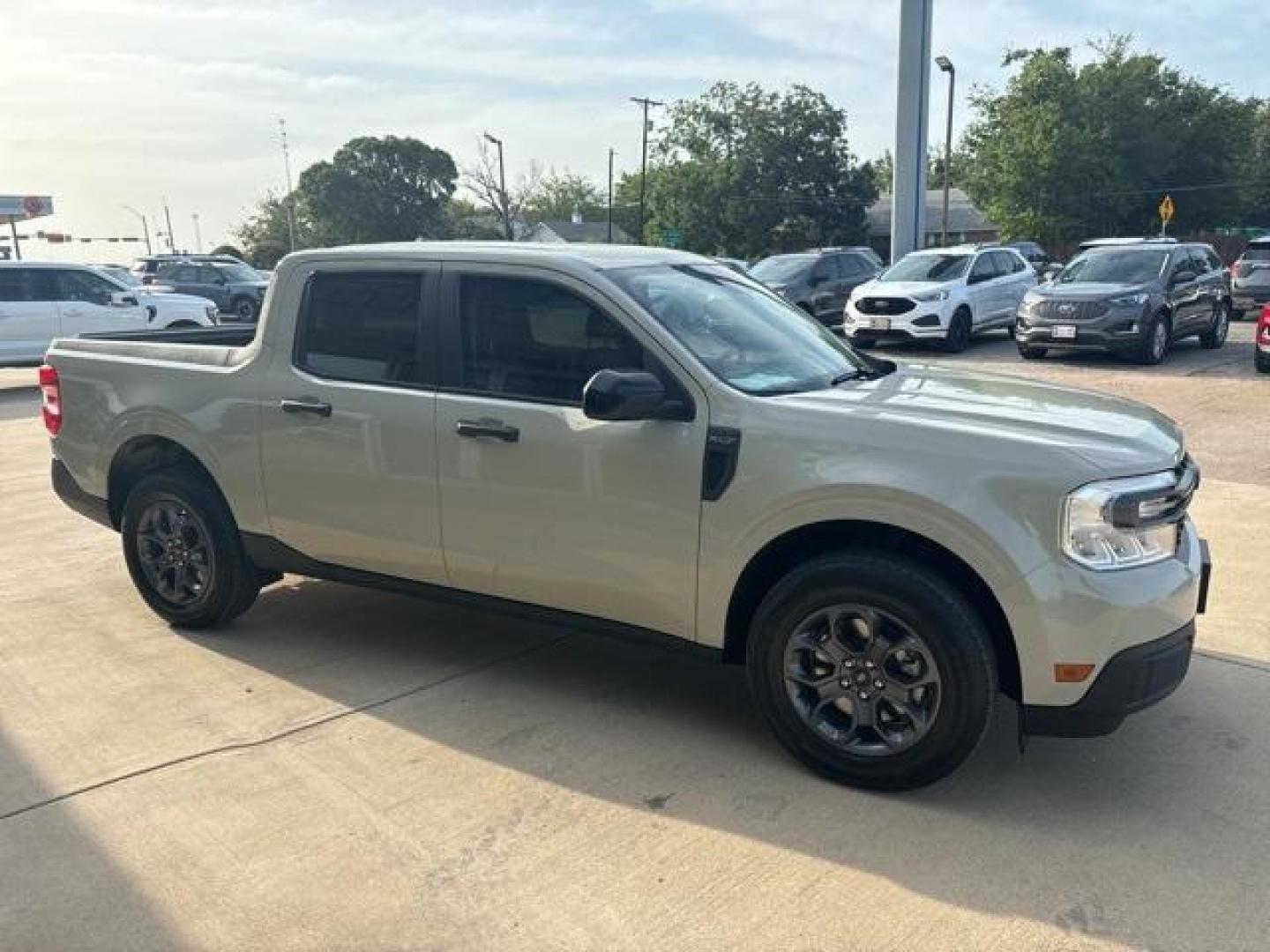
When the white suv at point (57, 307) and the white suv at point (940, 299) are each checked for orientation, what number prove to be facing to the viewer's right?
1

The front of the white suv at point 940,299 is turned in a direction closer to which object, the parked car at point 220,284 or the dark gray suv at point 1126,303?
the parked car

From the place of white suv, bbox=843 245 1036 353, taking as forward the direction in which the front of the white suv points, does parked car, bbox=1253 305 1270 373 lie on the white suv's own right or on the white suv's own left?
on the white suv's own left

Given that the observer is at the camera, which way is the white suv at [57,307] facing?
facing to the right of the viewer

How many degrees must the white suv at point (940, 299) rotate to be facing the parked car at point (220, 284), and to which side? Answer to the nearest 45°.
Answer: approximately 45° to its right

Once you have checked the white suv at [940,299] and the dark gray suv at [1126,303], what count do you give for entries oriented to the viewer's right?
0

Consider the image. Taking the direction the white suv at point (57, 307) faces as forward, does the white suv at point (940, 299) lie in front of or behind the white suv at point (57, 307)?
in front

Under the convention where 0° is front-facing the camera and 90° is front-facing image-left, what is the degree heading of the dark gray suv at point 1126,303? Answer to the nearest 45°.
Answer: approximately 45°

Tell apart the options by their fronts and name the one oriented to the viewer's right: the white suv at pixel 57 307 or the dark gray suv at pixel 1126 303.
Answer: the white suv

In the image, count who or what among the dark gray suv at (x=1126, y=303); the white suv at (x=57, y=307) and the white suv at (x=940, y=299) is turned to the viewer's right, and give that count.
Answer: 1

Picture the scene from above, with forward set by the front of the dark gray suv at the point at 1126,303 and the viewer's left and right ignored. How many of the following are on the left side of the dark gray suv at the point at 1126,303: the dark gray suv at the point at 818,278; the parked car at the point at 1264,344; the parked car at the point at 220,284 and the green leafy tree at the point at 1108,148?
1

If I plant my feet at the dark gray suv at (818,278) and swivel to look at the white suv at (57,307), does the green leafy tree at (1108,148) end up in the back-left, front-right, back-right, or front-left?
back-right

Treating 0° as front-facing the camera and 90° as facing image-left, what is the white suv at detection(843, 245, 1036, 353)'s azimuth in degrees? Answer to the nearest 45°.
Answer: approximately 45°

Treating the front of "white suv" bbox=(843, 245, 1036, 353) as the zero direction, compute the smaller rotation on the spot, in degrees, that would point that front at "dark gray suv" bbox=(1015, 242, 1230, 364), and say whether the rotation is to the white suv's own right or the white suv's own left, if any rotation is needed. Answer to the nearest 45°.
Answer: approximately 90° to the white suv's own left

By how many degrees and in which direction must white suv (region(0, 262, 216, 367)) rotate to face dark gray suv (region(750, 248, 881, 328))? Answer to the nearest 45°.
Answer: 0° — it already faces it

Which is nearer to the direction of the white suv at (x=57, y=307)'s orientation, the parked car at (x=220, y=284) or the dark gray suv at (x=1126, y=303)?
the dark gray suv
